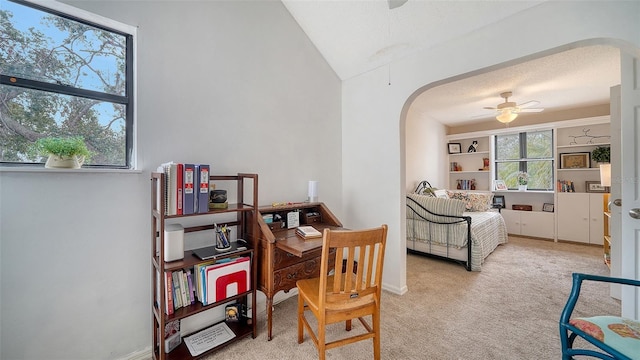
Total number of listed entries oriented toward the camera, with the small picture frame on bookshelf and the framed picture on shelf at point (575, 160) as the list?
2

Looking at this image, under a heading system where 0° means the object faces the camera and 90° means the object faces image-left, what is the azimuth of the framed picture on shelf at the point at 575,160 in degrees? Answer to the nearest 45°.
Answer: approximately 0°

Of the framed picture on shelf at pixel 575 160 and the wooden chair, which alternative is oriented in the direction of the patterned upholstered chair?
the framed picture on shelf

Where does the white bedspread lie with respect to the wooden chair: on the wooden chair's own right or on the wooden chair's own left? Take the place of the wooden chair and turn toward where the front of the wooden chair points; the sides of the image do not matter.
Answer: on the wooden chair's own right

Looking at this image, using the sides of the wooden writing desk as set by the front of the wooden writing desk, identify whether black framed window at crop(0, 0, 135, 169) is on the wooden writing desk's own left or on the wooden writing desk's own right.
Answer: on the wooden writing desk's own right

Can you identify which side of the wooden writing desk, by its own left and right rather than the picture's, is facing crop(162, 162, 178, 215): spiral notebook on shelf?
right

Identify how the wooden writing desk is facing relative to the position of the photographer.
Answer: facing the viewer and to the right of the viewer
